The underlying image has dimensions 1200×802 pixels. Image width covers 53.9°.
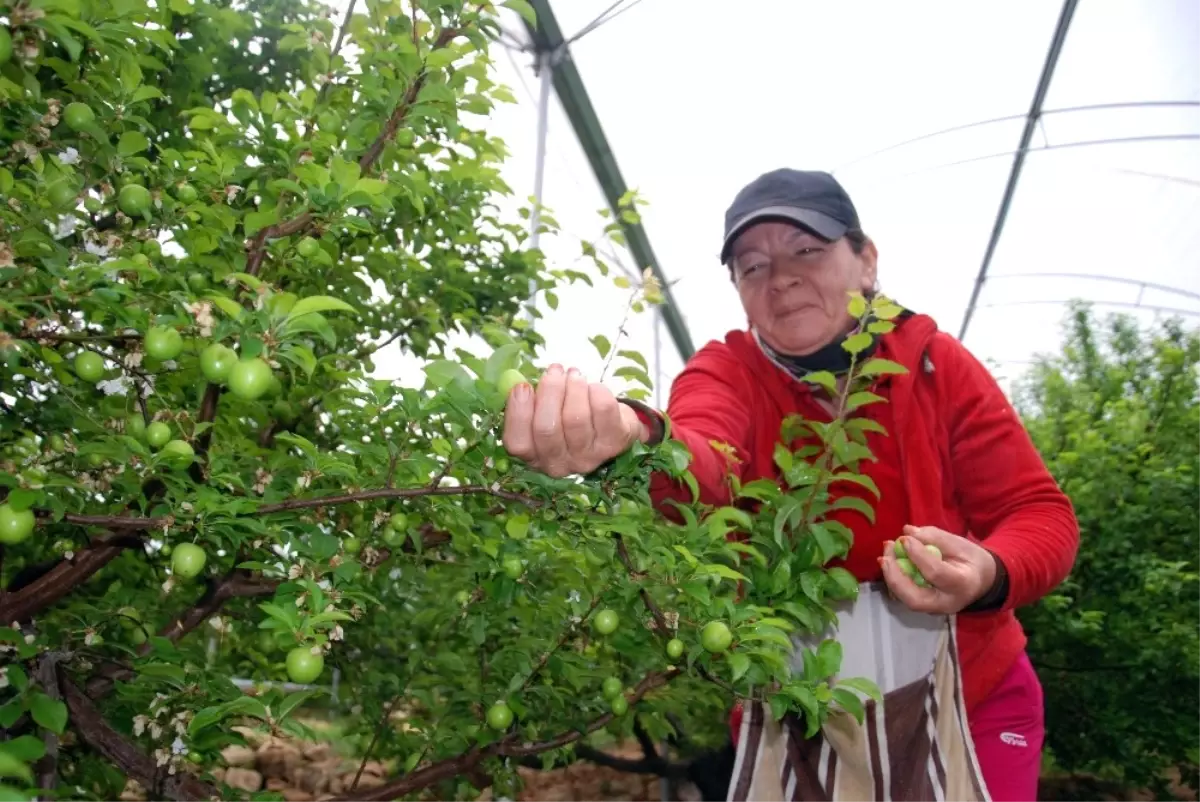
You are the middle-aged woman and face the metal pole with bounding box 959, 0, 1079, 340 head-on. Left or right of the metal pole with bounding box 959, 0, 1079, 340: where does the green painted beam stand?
left

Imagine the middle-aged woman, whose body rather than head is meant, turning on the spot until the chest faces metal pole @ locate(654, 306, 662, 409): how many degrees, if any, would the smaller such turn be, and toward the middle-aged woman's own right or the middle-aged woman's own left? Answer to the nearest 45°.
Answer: approximately 135° to the middle-aged woman's own right

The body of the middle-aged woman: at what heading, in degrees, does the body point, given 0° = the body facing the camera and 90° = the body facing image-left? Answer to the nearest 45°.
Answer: approximately 45°

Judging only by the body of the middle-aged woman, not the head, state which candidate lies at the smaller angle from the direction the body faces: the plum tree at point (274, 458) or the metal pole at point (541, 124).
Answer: the plum tree

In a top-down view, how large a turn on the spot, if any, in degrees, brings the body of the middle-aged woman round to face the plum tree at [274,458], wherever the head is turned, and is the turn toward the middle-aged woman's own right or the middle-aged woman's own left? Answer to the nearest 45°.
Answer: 0° — they already face it

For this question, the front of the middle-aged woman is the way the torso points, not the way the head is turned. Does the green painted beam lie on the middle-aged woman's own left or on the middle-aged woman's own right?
on the middle-aged woman's own right
